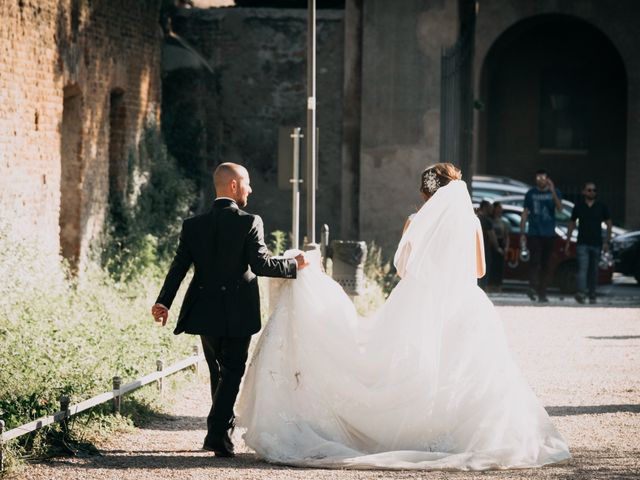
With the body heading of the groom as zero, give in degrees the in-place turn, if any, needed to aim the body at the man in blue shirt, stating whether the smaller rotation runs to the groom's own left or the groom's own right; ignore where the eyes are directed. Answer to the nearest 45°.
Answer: approximately 45° to the groom's own right

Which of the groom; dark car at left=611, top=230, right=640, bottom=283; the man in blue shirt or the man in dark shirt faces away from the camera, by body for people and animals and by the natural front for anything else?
the groom

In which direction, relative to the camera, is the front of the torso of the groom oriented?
away from the camera

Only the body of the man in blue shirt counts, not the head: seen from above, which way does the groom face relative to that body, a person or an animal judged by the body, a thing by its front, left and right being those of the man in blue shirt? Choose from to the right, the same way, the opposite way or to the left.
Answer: the opposite way

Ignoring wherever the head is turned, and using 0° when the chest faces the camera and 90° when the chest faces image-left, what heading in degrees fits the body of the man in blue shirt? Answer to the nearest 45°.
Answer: approximately 0°

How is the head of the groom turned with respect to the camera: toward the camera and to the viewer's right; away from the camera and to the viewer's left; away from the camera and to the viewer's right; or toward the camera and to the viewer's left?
away from the camera and to the viewer's right

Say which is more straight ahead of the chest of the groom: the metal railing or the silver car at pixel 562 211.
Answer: the silver car

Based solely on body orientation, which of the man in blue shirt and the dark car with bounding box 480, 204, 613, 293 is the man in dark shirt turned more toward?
the man in blue shirt
